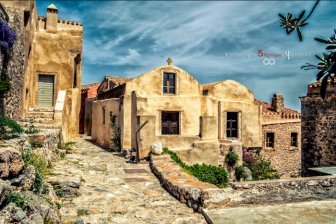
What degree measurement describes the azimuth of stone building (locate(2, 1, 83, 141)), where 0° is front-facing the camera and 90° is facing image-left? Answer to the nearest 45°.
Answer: approximately 0°

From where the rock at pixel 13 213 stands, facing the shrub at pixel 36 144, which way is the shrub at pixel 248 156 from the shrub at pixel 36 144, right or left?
right

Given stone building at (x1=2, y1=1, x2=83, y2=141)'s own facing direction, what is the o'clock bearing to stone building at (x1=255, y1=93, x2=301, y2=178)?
stone building at (x1=255, y1=93, x2=301, y2=178) is roughly at 9 o'clock from stone building at (x1=2, y1=1, x2=83, y2=141).

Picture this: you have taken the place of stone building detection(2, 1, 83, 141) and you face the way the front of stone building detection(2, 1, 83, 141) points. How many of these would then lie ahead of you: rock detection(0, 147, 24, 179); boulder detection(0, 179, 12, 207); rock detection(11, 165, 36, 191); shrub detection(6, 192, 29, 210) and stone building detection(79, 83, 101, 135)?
4

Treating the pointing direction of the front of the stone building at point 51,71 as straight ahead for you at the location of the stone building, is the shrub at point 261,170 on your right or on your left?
on your left

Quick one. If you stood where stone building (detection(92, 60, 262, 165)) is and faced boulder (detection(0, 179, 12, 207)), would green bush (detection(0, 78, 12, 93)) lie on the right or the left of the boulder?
right

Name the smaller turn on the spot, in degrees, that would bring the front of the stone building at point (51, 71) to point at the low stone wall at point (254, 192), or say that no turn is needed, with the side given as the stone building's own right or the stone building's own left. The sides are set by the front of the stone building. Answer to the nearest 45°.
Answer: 0° — it already faces it
